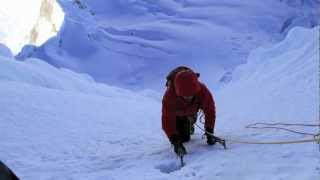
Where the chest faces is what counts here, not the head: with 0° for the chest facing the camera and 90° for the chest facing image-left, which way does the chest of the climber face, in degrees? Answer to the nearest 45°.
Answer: approximately 0°

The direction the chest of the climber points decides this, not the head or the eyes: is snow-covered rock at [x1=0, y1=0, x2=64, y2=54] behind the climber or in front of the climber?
behind
